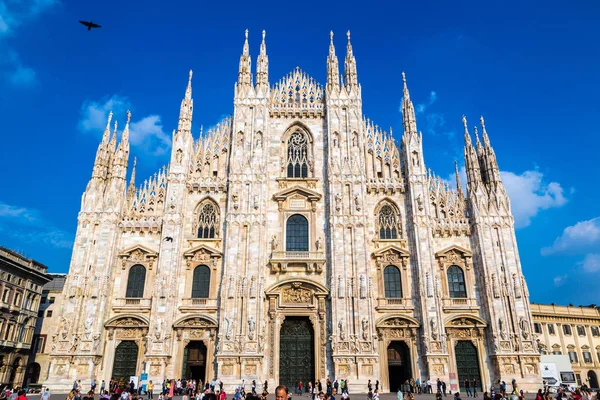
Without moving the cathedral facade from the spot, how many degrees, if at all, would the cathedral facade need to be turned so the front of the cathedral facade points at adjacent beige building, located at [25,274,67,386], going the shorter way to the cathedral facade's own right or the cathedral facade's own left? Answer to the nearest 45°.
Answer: approximately 135° to the cathedral facade's own right

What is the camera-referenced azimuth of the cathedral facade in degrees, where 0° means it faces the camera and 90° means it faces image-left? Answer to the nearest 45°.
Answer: approximately 0°

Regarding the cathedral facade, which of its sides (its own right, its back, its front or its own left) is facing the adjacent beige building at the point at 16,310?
right
